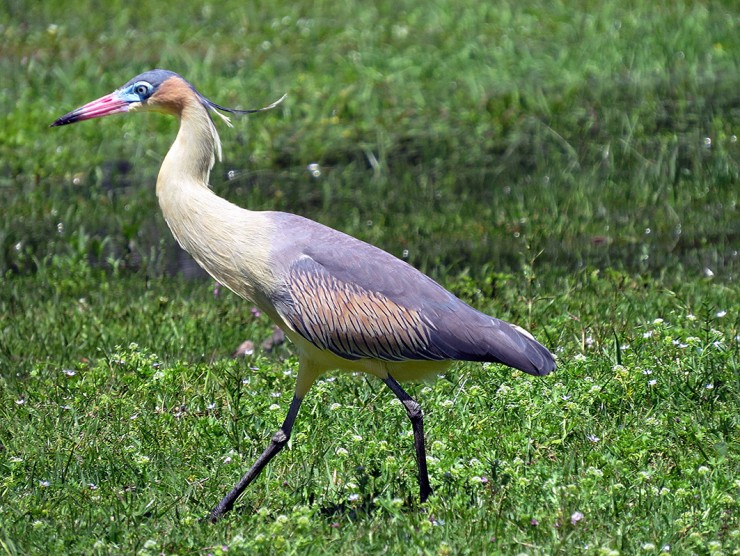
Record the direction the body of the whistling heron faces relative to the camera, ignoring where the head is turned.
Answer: to the viewer's left

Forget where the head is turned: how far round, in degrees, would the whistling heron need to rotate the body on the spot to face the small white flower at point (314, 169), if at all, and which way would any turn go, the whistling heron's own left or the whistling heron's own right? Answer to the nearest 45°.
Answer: approximately 90° to the whistling heron's own right
